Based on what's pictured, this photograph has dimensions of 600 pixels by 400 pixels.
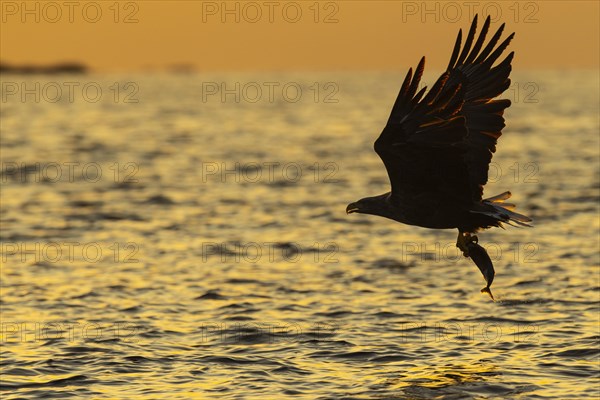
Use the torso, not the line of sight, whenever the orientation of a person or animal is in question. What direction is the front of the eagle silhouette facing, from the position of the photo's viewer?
facing to the left of the viewer
